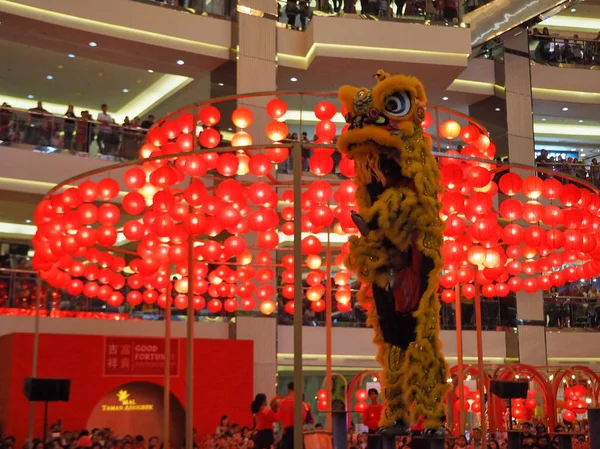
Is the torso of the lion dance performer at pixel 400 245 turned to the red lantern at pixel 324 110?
no

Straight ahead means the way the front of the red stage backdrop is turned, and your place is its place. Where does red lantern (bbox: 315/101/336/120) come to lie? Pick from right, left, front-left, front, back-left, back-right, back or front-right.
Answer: front-left

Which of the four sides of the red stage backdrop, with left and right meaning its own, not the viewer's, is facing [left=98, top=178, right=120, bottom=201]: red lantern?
front

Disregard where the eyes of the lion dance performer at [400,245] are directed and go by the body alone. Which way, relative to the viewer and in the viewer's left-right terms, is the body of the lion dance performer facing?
facing the viewer and to the left of the viewer

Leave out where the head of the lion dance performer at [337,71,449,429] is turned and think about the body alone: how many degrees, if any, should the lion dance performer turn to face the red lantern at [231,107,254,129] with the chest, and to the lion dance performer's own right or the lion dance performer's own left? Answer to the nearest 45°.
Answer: approximately 90° to the lion dance performer's own right

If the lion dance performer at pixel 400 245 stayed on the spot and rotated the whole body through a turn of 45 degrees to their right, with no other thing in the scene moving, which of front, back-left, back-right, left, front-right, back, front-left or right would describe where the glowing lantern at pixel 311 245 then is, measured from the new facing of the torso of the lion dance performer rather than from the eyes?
right

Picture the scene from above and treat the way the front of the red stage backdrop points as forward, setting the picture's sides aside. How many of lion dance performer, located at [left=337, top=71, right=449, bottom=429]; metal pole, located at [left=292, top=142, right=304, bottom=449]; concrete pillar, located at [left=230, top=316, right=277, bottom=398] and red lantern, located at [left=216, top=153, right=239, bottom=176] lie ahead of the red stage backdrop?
3

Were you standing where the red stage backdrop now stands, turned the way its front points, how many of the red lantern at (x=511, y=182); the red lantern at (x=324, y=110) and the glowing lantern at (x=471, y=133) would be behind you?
0

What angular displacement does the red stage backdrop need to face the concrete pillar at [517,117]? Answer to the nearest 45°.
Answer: approximately 90° to its left

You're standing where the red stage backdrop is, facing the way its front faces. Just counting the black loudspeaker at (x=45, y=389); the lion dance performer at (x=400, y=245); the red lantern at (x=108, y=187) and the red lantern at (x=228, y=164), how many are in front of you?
4

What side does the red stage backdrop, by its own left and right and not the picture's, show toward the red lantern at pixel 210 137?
front

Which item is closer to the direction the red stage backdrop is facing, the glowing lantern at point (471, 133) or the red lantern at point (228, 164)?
the red lantern

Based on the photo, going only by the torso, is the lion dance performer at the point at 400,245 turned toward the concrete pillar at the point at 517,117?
no

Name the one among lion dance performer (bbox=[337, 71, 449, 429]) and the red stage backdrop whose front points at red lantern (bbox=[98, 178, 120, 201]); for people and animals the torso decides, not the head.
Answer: the red stage backdrop

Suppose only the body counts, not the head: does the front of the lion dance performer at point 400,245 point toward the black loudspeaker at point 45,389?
no

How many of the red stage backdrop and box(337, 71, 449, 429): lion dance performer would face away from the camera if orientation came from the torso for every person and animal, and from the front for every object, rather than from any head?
0

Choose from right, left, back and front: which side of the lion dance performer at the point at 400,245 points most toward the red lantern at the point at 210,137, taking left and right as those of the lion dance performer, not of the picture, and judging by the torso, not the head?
right

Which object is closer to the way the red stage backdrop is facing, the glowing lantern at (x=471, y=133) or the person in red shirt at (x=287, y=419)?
the person in red shirt

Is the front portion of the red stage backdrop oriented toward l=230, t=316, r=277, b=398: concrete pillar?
no
